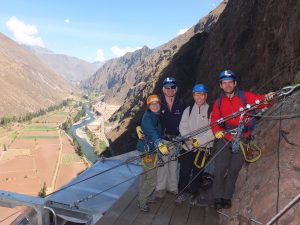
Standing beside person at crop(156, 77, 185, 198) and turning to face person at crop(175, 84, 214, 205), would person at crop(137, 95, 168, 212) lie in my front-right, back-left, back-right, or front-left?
back-right

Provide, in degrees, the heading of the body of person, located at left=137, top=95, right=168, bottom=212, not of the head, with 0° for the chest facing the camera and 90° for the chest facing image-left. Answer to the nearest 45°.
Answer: approximately 315°

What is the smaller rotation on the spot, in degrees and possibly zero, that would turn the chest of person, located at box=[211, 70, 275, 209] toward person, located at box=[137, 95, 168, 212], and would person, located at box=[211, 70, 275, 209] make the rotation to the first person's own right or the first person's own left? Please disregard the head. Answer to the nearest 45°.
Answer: approximately 90° to the first person's own right

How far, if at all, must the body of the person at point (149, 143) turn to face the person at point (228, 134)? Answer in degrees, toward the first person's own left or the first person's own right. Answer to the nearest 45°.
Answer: approximately 45° to the first person's own left

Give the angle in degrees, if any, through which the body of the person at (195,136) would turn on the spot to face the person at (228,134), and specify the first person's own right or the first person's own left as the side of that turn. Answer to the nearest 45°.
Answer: approximately 45° to the first person's own left

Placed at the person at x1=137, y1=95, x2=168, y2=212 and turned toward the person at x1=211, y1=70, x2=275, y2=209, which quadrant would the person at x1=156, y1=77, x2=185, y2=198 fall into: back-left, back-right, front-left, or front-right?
front-left

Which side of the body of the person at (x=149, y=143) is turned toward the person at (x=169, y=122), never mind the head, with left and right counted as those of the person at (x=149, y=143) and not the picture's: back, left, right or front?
left

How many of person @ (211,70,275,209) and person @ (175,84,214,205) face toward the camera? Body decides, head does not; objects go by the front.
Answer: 2

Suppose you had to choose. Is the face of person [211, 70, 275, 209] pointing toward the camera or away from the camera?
toward the camera

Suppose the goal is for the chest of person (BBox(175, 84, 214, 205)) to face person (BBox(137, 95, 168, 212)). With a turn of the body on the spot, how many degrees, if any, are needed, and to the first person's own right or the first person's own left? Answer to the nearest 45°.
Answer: approximately 90° to the first person's own right

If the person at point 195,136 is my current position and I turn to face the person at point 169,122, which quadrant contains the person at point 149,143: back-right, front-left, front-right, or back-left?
front-left

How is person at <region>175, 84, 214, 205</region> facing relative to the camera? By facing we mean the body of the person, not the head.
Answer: toward the camera

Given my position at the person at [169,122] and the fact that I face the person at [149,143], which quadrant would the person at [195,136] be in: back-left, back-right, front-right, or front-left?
back-left
